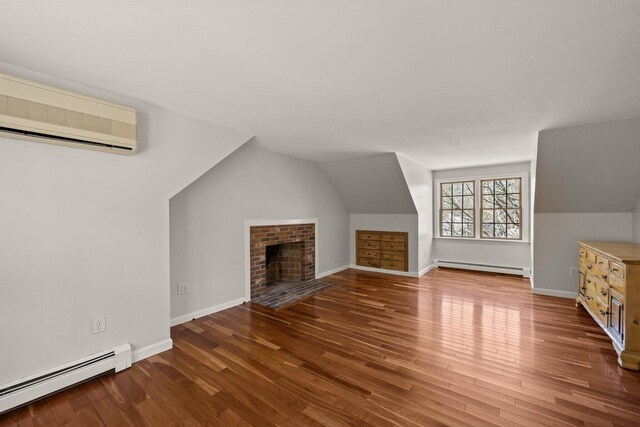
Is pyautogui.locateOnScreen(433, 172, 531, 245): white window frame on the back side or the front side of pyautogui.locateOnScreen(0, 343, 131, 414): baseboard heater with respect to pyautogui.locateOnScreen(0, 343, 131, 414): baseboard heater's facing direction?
on the front side

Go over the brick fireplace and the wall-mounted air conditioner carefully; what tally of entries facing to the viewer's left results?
0

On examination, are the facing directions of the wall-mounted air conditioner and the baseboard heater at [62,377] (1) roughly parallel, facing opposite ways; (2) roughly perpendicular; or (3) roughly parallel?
roughly parallel

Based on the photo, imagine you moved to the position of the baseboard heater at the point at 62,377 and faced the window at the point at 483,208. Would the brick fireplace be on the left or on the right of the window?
left

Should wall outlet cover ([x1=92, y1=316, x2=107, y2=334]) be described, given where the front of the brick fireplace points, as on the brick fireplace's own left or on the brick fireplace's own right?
on the brick fireplace's own right

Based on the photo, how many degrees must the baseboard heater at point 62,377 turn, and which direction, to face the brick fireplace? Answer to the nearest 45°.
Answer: approximately 45° to its left

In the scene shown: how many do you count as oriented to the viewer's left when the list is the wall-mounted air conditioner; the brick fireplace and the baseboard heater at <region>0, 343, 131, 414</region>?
0

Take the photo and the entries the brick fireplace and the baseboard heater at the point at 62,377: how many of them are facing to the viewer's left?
0

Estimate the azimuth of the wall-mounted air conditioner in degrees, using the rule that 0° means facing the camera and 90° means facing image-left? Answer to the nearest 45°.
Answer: approximately 315°

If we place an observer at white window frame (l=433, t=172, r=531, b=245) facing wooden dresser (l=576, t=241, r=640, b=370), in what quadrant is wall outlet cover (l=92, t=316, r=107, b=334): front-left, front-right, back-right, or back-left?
front-right

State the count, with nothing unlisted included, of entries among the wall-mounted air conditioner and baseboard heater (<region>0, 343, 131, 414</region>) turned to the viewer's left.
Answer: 0

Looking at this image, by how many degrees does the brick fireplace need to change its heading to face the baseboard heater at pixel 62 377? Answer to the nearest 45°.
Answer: approximately 90° to its right
